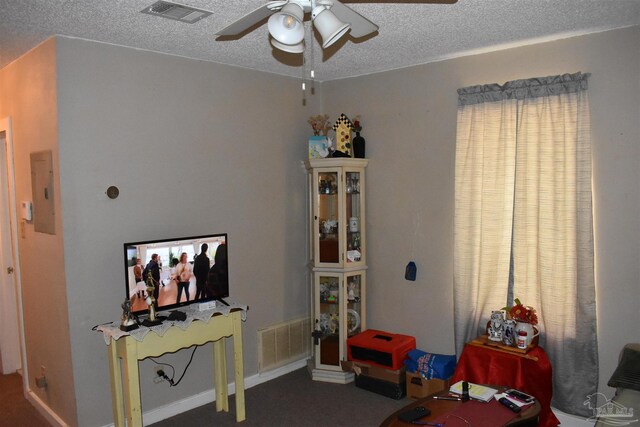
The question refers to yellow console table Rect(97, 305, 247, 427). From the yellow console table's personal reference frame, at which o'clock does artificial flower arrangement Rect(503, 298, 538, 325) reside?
The artificial flower arrangement is roughly at 11 o'clock from the yellow console table.

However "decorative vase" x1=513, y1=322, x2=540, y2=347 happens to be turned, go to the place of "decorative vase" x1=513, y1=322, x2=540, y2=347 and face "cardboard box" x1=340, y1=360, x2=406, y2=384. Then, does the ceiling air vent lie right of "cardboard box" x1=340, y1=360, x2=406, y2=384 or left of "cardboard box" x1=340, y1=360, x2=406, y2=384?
left

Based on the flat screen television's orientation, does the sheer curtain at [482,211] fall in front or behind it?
in front

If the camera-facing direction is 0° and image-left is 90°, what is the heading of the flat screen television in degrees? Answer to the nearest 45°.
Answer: approximately 315°

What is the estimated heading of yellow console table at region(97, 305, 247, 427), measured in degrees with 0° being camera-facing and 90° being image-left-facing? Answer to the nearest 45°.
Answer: approximately 315°

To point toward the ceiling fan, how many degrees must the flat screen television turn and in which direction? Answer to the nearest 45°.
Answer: approximately 45° to its right

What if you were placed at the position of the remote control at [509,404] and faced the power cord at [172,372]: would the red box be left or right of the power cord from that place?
right

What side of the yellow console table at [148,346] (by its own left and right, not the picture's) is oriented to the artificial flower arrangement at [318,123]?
left

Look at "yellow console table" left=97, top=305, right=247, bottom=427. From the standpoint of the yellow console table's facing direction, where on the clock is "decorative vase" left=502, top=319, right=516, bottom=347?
The decorative vase is roughly at 11 o'clock from the yellow console table.

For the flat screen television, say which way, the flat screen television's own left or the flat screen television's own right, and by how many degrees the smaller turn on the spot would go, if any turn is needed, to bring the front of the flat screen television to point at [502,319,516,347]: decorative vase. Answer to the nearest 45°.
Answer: approximately 45° to the flat screen television's own left

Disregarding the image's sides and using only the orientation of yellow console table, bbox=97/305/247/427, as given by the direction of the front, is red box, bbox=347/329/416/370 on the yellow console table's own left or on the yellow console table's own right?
on the yellow console table's own left

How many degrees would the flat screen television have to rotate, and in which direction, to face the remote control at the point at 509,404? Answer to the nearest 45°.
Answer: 0° — it already faces it
